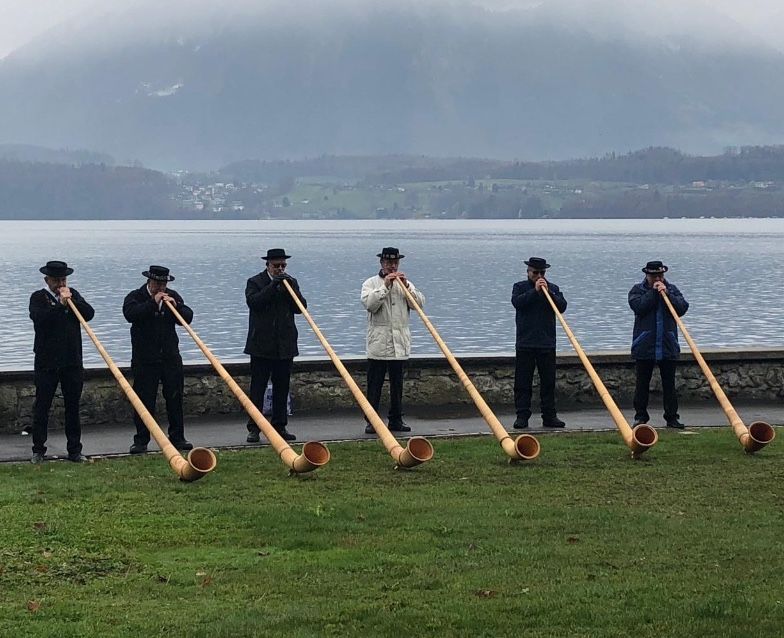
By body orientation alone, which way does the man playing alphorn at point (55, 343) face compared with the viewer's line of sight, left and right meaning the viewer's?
facing the viewer and to the right of the viewer

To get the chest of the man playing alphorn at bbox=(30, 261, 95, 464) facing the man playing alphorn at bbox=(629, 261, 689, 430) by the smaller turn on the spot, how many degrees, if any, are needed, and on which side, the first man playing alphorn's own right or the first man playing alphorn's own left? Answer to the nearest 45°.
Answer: approximately 45° to the first man playing alphorn's own left

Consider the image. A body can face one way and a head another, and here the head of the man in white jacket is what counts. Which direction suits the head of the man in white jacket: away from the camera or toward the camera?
toward the camera

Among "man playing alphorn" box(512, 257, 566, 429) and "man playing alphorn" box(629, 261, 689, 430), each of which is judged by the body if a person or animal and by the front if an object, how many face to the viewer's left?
0

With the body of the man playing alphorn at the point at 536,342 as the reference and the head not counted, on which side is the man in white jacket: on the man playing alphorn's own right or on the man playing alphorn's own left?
on the man playing alphorn's own right

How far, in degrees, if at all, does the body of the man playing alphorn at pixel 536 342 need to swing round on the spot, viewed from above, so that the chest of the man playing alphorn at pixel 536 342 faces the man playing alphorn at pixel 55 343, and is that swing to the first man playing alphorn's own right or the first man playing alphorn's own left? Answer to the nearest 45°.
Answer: approximately 90° to the first man playing alphorn's own right

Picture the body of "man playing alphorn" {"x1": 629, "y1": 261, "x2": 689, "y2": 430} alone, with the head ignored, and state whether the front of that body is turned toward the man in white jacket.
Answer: no

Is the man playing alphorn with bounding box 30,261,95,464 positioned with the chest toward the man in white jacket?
no

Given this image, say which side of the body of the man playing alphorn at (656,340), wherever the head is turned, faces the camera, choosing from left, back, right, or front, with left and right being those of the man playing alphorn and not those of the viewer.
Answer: front

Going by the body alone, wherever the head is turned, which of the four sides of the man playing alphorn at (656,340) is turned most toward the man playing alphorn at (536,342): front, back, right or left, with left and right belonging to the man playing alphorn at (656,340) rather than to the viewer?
right

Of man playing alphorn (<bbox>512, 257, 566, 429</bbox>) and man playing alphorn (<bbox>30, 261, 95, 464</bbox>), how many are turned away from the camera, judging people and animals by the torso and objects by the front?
0

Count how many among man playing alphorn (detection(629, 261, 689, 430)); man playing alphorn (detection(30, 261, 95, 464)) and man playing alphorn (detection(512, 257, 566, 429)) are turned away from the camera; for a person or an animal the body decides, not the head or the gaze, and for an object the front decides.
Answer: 0

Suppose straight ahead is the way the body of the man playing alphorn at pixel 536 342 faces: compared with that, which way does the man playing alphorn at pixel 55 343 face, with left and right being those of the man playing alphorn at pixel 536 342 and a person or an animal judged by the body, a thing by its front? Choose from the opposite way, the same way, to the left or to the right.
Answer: the same way

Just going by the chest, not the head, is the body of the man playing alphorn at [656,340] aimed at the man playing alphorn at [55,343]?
no
